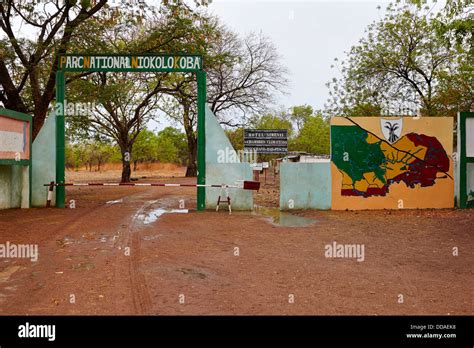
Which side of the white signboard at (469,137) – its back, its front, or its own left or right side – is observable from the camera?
front

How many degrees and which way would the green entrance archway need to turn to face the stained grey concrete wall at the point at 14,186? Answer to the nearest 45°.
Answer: approximately 90° to its right

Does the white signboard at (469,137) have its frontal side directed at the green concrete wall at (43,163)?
no

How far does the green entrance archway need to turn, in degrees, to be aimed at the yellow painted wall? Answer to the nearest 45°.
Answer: approximately 90° to its left

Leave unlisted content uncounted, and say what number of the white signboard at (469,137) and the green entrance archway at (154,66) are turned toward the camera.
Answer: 2

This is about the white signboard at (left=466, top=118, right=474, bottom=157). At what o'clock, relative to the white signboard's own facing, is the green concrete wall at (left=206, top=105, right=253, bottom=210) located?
The green concrete wall is roughly at 2 o'clock from the white signboard.

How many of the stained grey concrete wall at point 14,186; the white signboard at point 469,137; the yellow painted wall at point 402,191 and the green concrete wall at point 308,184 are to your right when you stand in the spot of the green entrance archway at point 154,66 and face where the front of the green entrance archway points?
1

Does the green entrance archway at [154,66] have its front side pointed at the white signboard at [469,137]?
no

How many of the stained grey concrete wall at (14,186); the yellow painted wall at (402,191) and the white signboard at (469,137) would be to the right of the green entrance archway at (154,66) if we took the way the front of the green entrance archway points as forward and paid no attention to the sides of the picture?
1

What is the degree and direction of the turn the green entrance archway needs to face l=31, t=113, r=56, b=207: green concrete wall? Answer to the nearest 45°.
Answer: approximately 90° to its right
